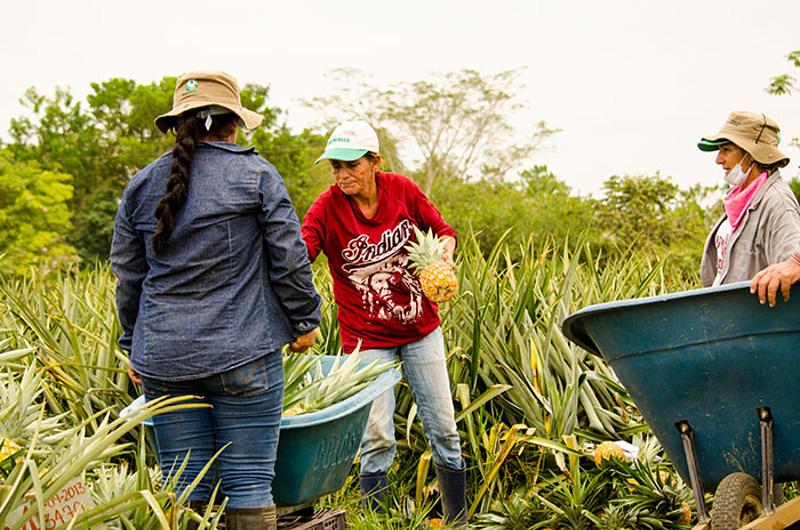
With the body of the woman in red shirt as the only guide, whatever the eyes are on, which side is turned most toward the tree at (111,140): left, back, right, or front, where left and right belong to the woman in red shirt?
back

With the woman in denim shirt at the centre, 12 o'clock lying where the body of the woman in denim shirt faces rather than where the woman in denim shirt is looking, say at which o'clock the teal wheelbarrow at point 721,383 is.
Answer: The teal wheelbarrow is roughly at 3 o'clock from the woman in denim shirt.

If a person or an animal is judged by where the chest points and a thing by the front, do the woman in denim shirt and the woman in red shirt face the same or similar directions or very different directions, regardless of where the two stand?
very different directions

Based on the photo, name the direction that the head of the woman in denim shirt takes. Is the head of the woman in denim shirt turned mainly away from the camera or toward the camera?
away from the camera

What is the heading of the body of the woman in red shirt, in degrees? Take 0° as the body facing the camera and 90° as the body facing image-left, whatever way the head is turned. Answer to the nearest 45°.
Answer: approximately 0°

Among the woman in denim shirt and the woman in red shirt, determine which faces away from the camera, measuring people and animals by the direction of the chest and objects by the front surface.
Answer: the woman in denim shirt

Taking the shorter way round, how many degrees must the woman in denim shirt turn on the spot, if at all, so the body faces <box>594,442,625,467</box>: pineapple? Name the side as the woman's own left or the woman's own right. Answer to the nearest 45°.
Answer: approximately 45° to the woman's own right

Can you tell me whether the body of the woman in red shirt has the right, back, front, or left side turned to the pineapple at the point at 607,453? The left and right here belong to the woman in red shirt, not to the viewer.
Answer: left

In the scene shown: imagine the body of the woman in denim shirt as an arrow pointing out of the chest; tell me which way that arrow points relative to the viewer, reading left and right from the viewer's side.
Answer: facing away from the viewer

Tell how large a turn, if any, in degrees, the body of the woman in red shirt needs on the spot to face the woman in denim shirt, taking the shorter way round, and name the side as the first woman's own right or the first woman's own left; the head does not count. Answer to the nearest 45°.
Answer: approximately 45° to the first woman's own right

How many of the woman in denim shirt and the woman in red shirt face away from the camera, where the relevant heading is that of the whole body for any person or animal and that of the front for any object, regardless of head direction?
1
